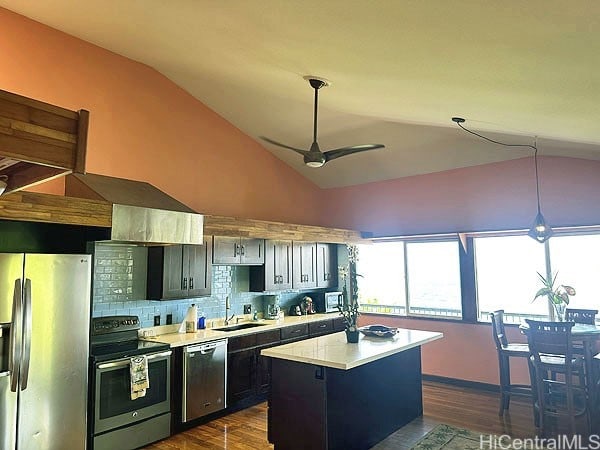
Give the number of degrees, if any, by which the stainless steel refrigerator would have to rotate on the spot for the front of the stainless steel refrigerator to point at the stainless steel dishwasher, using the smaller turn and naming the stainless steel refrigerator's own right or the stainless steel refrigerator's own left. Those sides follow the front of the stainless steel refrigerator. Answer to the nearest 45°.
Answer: approximately 90° to the stainless steel refrigerator's own left

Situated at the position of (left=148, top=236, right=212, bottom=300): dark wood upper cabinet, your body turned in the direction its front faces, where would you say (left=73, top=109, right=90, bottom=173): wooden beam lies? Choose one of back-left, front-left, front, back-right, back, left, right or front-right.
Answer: front-right

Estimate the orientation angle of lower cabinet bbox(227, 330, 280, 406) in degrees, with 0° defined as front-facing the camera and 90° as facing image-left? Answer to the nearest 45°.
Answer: approximately 315°

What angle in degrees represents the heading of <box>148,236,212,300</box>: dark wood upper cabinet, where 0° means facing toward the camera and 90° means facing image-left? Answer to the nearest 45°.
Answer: approximately 315°

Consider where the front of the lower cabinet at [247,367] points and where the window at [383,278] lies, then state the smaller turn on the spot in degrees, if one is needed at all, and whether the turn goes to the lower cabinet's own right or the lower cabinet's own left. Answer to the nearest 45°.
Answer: approximately 90° to the lower cabinet's own left

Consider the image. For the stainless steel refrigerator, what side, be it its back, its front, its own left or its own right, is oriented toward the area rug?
left

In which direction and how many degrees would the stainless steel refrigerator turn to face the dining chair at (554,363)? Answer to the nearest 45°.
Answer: approximately 90° to its left

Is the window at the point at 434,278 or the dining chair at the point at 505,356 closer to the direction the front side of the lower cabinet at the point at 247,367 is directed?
the dining chair

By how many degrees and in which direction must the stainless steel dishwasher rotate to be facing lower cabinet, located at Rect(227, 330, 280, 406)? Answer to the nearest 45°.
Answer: approximately 90° to its left

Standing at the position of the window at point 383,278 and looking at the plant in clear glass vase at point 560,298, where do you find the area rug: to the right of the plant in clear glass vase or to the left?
right

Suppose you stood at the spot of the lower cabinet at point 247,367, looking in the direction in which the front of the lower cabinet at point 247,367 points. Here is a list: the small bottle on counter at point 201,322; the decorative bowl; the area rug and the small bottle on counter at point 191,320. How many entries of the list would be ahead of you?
2

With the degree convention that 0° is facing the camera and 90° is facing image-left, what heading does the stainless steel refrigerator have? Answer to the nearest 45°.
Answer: approximately 0°

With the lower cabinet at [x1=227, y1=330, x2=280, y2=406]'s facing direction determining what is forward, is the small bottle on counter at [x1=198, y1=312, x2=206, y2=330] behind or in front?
behind
